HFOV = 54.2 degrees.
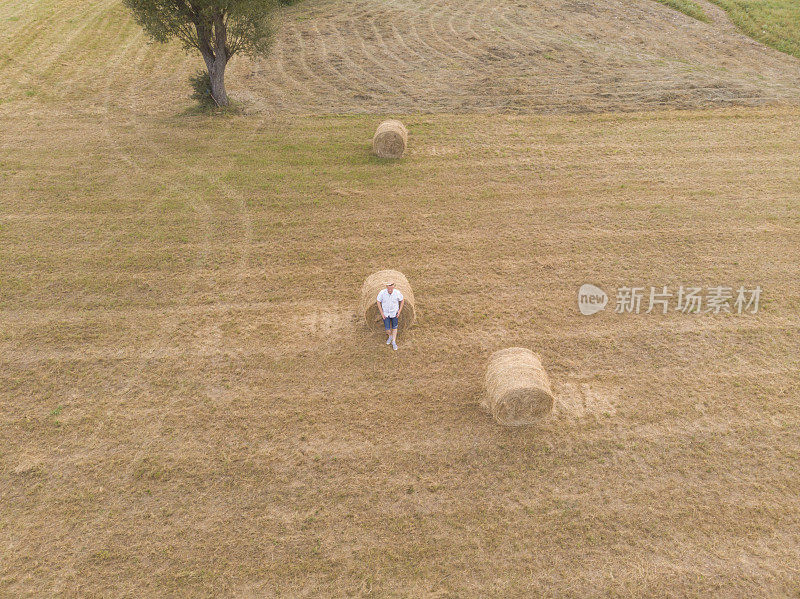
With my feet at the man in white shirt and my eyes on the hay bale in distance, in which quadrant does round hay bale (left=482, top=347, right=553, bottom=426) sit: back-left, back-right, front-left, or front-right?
back-right

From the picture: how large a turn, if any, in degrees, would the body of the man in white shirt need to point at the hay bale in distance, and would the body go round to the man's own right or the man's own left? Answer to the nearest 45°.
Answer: approximately 180°

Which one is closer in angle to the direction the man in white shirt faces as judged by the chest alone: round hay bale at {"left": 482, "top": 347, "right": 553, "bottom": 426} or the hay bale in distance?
the round hay bale

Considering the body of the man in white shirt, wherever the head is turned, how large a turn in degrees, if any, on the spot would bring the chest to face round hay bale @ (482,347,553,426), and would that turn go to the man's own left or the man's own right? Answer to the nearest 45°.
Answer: approximately 45° to the man's own left

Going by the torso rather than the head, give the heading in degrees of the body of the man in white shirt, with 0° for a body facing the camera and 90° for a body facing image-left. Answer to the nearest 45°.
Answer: approximately 0°

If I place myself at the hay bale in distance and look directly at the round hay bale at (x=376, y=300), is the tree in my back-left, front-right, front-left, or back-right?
back-right
